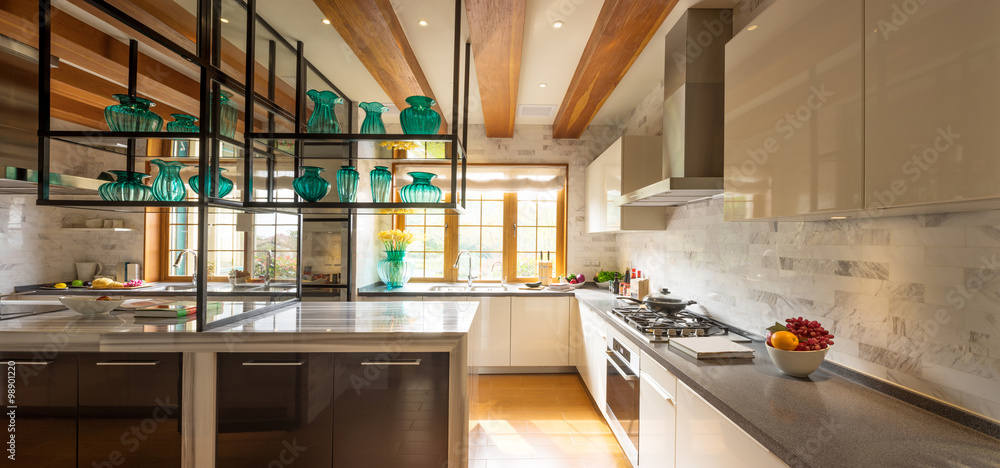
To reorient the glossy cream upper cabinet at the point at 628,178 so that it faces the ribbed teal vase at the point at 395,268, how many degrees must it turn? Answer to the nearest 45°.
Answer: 0° — it already faces it

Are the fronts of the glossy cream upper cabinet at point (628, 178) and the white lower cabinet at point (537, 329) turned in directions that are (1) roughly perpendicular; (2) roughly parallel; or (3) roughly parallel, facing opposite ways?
roughly perpendicular

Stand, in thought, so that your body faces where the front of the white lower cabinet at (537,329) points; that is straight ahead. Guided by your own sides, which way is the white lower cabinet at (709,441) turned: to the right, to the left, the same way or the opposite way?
to the right

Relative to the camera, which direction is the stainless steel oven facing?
to the viewer's left

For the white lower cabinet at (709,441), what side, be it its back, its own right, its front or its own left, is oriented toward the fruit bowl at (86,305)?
front

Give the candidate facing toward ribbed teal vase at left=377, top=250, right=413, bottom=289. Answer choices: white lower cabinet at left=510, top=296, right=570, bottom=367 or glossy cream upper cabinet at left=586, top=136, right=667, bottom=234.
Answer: the glossy cream upper cabinet

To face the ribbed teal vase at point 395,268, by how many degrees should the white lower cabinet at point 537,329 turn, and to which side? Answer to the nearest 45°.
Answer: approximately 90° to its right

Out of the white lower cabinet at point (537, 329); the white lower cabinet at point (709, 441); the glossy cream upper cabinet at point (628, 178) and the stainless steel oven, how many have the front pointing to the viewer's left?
3

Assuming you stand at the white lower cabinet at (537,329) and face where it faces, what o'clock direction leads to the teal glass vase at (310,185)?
The teal glass vase is roughly at 1 o'clock from the white lower cabinet.

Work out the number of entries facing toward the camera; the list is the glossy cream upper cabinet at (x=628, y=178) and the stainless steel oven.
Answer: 0

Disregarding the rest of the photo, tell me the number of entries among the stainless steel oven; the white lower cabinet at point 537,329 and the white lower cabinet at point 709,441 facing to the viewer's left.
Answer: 2

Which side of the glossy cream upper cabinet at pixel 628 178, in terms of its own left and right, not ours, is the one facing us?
left

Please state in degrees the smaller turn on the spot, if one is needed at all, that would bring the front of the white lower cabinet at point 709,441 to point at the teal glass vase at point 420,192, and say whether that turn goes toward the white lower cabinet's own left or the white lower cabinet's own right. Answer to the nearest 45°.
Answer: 0° — it already faces it

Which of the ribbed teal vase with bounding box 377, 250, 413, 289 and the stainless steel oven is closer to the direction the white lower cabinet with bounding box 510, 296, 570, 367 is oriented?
the stainless steel oven

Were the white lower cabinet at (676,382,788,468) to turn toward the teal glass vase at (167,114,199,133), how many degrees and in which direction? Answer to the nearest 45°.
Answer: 0° — it already faces it

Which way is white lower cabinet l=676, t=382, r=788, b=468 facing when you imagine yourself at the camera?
facing to the left of the viewer
